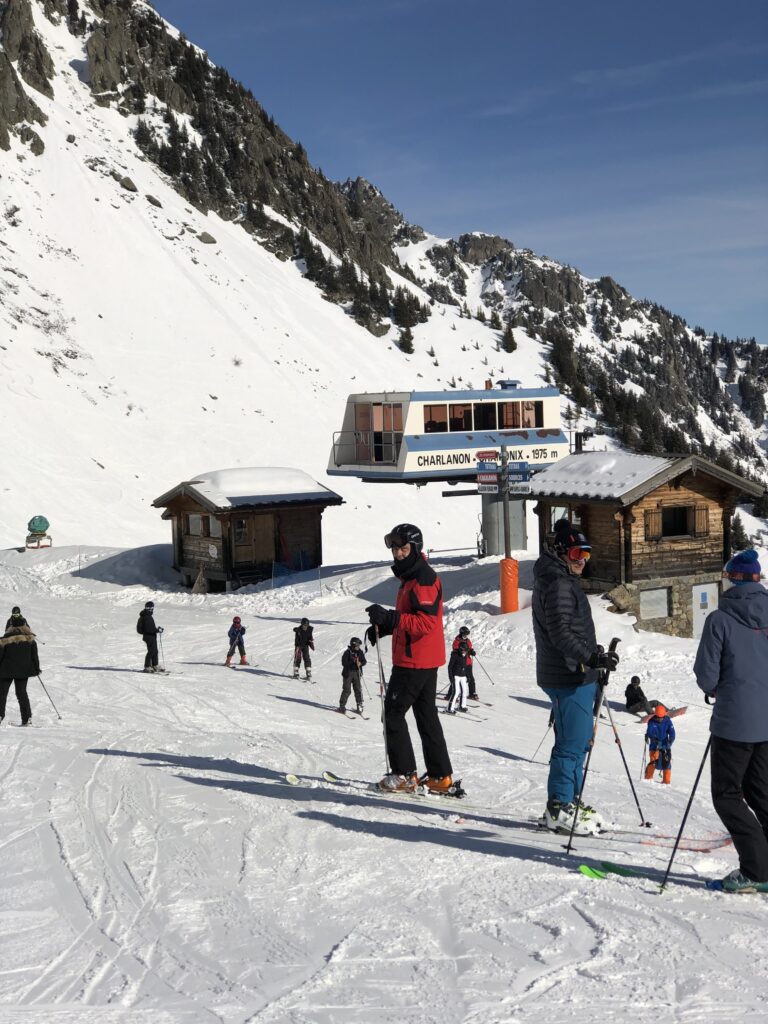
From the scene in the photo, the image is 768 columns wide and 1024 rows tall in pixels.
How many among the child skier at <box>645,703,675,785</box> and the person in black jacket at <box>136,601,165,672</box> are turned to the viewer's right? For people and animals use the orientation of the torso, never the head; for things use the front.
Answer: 1

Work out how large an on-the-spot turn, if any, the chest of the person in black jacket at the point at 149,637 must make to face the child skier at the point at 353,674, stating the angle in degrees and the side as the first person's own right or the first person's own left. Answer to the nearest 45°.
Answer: approximately 45° to the first person's own right

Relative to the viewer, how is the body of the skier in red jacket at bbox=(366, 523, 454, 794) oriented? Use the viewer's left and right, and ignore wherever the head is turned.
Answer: facing to the left of the viewer

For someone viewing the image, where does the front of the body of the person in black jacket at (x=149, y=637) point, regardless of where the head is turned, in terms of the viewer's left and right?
facing to the right of the viewer
